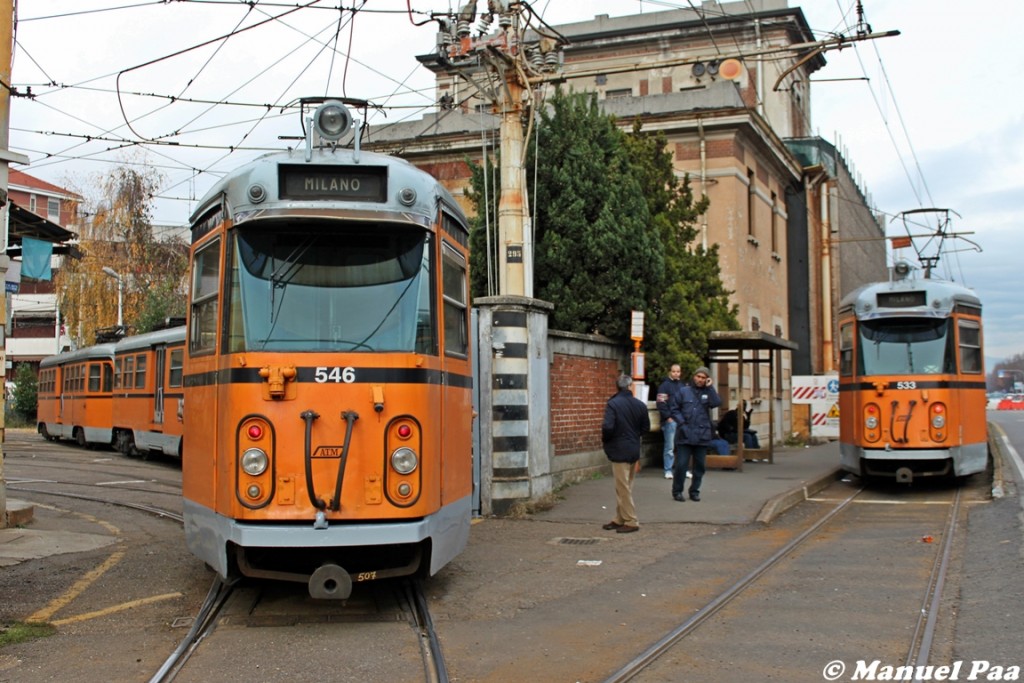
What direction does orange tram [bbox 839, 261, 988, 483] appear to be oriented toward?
toward the camera

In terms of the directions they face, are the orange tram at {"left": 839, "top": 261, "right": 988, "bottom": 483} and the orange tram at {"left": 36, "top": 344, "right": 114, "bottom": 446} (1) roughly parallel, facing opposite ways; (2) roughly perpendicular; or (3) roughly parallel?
roughly perpendicular

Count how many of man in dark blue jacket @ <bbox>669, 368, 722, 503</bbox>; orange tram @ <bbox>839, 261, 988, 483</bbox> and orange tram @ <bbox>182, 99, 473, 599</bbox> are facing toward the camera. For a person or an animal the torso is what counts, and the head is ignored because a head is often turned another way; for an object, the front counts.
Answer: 3

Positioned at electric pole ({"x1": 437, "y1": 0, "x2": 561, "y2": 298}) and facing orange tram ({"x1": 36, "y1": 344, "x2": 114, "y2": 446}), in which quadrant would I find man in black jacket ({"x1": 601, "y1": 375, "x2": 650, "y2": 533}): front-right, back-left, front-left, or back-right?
back-left

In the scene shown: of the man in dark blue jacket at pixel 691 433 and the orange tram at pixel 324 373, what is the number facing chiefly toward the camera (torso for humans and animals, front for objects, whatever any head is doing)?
2

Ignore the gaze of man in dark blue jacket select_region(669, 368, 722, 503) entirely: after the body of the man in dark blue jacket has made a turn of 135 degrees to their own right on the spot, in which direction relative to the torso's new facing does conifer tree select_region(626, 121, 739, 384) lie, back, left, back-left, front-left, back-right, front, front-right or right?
front-right
